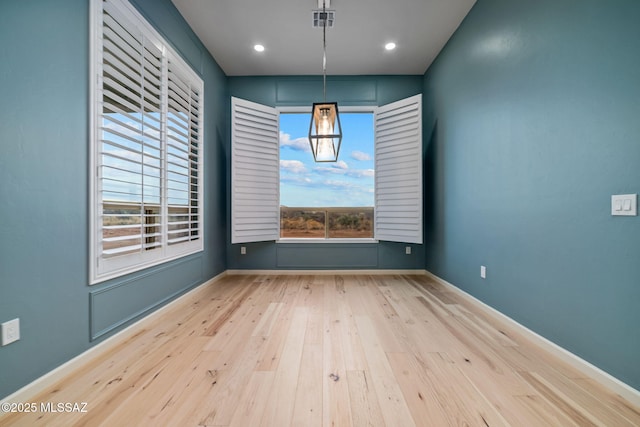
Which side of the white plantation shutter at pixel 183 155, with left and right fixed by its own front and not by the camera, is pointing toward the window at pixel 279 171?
left

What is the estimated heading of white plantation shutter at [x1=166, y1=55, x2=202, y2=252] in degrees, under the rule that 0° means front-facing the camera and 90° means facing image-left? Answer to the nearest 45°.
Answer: approximately 315°

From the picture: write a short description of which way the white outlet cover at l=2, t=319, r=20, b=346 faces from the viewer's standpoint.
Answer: facing the viewer and to the right of the viewer

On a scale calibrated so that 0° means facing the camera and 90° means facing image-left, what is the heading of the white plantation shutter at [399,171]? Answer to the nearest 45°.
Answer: approximately 45°

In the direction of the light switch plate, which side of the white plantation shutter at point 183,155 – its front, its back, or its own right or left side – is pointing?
front

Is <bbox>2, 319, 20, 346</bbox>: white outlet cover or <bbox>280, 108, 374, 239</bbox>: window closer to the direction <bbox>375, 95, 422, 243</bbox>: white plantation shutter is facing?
the white outlet cover

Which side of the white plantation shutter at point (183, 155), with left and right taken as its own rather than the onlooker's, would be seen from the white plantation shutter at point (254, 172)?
left

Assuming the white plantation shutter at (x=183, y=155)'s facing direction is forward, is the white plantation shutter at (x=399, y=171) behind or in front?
in front

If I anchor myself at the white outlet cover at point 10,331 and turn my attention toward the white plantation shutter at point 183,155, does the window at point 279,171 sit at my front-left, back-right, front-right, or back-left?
front-right

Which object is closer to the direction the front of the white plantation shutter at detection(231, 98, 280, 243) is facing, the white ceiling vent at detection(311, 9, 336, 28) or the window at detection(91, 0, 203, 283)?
the white ceiling vent

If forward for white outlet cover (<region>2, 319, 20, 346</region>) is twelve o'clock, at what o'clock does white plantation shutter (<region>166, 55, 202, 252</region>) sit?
The white plantation shutter is roughly at 9 o'clock from the white outlet cover.

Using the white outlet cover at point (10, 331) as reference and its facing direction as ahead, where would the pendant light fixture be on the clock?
The pendant light fixture is roughly at 11 o'clock from the white outlet cover.
